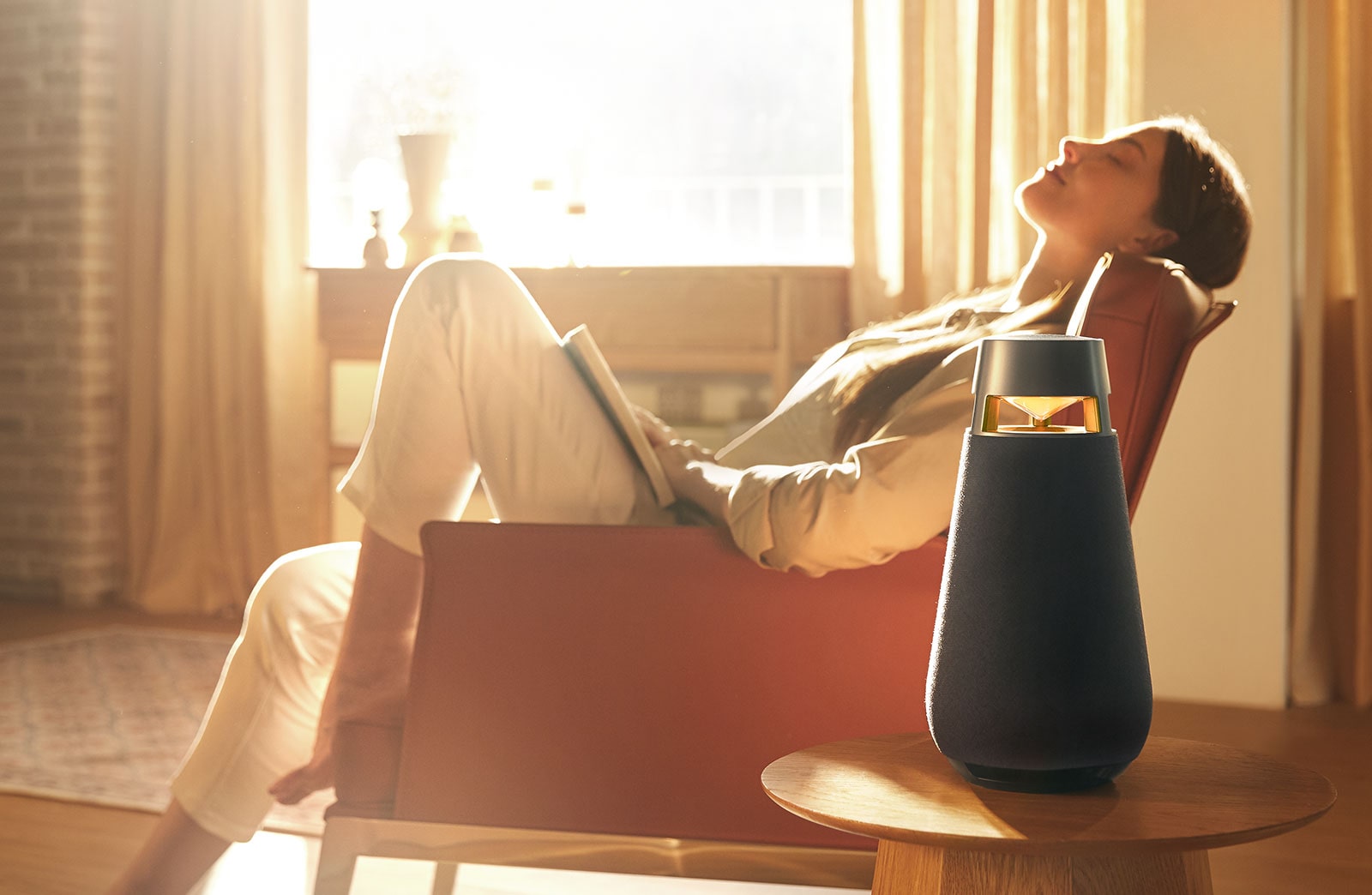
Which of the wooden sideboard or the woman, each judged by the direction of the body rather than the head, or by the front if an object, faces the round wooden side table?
the wooden sideboard

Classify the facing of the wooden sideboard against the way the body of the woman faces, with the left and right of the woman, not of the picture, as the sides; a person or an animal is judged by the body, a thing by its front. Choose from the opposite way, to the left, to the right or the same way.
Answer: to the left

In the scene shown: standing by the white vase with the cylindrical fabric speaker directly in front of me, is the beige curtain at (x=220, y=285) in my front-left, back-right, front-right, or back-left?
back-right

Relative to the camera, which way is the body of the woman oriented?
to the viewer's left

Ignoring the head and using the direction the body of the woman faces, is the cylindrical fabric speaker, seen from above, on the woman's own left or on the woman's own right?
on the woman's own left

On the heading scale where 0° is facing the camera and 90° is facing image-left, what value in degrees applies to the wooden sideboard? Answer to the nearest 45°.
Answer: approximately 0°

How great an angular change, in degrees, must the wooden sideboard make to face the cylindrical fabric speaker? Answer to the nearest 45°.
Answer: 0° — it already faces it

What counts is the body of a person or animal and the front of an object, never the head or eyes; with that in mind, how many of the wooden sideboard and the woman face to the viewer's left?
1

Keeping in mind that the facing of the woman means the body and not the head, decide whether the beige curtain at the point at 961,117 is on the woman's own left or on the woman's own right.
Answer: on the woman's own right
